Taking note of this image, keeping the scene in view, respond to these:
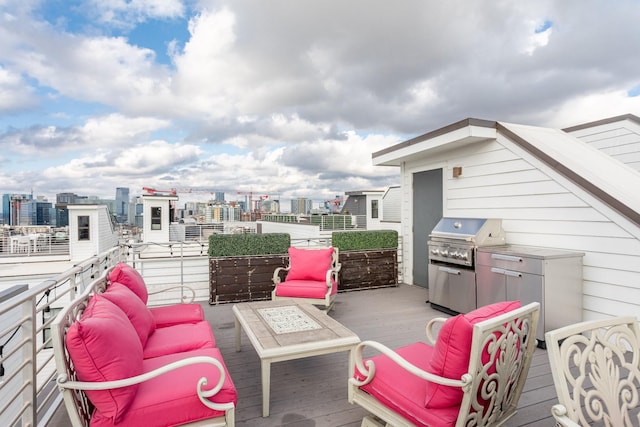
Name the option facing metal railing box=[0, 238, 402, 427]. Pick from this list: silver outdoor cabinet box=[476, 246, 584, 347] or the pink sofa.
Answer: the silver outdoor cabinet

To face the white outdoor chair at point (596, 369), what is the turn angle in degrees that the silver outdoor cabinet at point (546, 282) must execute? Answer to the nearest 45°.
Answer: approximately 45° to its left

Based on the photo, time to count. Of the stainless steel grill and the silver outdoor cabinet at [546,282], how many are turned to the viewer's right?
0

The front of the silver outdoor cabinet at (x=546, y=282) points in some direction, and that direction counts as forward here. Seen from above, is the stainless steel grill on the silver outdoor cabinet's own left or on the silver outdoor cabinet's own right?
on the silver outdoor cabinet's own right

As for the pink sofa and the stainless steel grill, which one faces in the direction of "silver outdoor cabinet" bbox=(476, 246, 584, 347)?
the pink sofa

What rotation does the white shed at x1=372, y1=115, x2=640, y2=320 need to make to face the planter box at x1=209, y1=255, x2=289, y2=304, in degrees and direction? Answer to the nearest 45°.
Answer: approximately 45° to its right

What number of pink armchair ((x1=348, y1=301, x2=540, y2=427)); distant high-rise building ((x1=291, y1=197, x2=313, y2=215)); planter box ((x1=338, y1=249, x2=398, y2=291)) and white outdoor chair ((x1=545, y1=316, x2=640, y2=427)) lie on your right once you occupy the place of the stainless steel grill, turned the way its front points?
2

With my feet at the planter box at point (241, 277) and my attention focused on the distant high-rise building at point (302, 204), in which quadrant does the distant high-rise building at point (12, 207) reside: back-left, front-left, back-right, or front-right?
front-left

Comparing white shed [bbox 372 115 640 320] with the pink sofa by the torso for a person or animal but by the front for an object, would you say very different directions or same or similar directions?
very different directions

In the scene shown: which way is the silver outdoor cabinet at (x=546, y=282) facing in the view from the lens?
facing the viewer and to the left of the viewer

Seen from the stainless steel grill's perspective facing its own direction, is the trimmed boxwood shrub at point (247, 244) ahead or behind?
ahead

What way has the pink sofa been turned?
to the viewer's right

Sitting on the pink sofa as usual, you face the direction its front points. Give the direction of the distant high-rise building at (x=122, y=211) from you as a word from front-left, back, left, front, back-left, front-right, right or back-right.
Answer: left

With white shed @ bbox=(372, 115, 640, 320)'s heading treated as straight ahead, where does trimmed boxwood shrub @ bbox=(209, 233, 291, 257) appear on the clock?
The trimmed boxwood shrub is roughly at 1 o'clock from the white shed.

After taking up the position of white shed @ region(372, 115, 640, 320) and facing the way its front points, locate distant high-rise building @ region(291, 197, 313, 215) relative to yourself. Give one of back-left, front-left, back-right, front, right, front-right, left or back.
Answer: right

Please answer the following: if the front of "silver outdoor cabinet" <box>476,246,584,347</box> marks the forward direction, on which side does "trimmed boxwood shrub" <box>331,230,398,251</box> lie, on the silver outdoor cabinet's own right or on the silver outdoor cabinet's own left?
on the silver outdoor cabinet's own right

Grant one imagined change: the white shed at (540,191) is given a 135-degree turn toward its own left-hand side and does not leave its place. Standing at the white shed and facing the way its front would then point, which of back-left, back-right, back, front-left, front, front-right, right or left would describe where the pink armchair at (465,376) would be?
right

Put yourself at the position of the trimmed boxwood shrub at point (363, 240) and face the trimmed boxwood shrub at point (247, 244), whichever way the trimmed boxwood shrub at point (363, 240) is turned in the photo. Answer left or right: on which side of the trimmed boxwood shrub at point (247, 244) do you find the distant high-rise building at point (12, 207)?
right

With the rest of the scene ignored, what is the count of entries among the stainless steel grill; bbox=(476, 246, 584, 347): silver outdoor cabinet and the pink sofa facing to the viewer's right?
1
